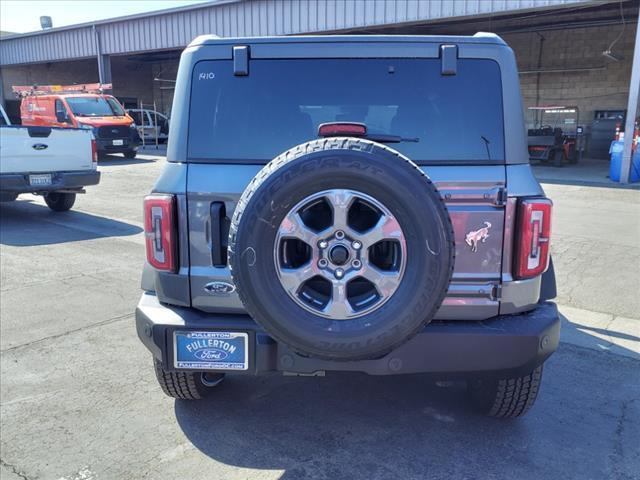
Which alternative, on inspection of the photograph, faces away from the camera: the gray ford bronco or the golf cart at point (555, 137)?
the gray ford bronco

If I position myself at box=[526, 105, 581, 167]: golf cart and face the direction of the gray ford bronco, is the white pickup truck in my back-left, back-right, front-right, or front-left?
front-right

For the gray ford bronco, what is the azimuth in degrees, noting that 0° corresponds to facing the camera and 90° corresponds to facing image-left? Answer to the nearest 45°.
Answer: approximately 180°

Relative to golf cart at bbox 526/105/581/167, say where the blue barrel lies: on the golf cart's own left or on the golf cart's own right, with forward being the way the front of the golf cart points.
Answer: on the golf cart's own left

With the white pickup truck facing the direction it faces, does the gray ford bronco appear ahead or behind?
behind

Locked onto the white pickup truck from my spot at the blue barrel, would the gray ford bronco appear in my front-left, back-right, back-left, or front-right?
front-left

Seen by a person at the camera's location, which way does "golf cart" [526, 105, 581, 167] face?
facing the viewer and to the left of the viewer

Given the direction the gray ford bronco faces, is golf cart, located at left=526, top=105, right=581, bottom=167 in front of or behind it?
in front

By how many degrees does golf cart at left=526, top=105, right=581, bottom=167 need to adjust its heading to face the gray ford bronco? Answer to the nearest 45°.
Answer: approximately 45° to its left

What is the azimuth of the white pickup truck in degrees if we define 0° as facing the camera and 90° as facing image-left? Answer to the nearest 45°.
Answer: approximately 135°
